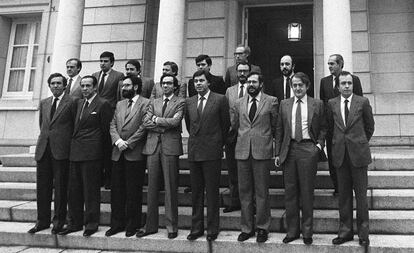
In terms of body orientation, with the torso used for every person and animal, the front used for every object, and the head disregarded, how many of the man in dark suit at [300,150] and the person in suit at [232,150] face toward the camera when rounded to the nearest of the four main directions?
2

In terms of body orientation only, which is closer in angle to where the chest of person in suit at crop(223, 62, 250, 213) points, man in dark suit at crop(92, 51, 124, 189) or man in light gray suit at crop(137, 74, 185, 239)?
the man in light gray suit

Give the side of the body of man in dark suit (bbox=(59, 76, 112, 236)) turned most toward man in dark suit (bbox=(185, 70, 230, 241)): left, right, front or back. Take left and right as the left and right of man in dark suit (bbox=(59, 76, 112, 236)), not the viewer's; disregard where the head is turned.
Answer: left

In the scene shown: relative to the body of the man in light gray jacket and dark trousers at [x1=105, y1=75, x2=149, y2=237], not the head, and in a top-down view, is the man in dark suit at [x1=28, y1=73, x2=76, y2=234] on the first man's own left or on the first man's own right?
on the first man's own right

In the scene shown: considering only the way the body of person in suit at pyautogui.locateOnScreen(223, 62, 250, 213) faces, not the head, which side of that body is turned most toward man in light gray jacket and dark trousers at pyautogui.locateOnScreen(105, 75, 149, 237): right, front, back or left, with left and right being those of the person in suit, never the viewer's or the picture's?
right
